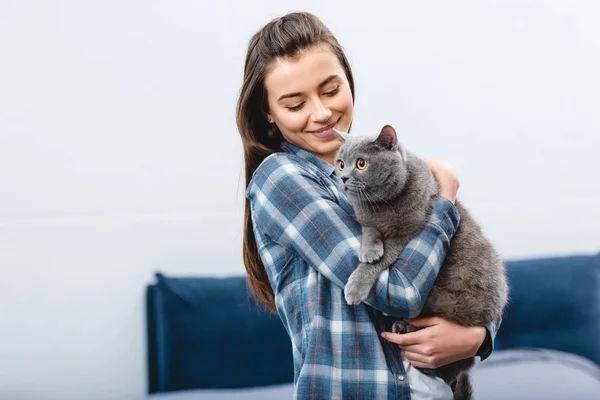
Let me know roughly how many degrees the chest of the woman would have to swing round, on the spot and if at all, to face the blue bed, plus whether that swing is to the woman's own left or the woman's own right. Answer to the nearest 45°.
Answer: approximately 135° to the woman's own left

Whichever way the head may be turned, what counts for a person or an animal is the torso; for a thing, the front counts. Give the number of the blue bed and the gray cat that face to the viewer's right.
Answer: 0

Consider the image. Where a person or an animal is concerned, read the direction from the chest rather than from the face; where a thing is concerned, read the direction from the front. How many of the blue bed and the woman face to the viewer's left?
0

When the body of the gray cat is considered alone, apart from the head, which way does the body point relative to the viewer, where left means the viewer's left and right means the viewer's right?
facing the viewer and to the left of the viewer

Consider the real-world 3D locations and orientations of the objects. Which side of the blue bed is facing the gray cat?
front

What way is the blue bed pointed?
toward the camera

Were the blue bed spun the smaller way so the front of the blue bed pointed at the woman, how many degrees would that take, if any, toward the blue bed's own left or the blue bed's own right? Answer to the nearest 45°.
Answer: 0° — it already faces them

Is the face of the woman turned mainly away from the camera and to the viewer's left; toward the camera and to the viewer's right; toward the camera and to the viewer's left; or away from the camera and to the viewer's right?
toward the camera and to the viewer's right

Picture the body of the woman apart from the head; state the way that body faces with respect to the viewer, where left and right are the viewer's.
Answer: facing the viewer and to the right of the viewer
